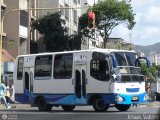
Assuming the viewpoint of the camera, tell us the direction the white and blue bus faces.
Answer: facing the viewer and to the right of the viewer
